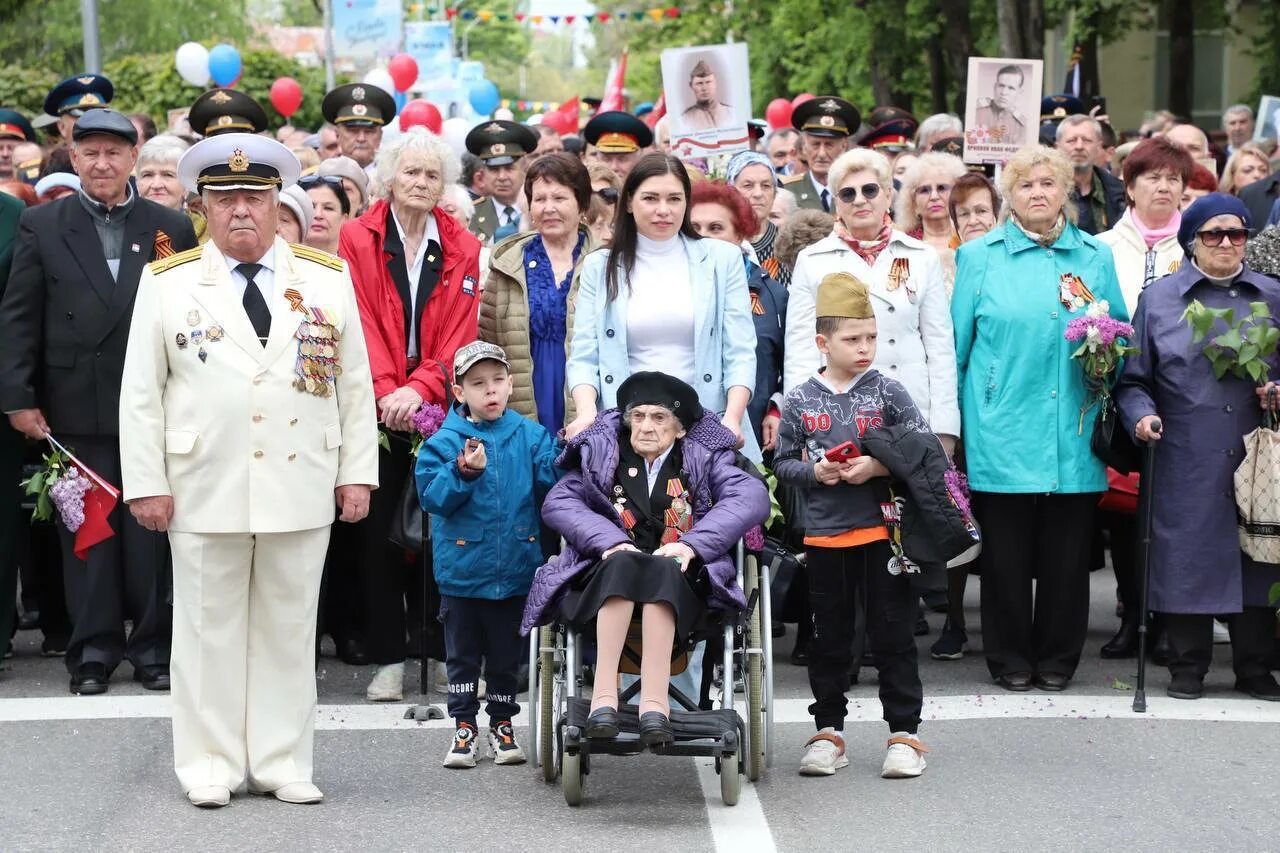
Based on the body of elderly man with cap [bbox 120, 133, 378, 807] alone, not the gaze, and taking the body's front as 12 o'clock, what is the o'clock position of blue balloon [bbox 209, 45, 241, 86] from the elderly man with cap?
The blue balloon is roughly at 6 o'clock from the elderly man with cap.

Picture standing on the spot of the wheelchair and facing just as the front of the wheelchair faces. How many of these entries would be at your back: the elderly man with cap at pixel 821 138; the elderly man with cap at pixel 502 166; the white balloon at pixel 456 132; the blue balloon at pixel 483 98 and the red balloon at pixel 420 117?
5

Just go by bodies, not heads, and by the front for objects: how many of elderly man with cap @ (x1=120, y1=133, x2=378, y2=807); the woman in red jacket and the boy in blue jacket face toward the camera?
3

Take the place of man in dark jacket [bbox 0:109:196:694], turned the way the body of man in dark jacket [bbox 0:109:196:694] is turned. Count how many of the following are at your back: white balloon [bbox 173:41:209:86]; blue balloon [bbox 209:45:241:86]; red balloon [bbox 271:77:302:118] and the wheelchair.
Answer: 3

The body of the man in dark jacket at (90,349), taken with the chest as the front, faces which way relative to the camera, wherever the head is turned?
toward the camera

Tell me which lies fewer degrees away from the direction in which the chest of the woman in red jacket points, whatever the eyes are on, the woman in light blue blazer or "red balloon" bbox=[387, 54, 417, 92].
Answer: the woman in light blue blazer

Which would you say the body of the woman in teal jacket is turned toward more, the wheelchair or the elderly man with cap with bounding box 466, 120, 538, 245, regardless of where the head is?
the wheelchair

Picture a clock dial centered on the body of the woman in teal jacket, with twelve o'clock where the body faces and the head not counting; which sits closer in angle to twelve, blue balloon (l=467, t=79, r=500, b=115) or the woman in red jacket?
the woman in red jacket

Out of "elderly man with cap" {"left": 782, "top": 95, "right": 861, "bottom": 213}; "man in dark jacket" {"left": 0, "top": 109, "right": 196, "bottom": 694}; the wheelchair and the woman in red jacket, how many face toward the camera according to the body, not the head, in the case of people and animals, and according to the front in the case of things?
4

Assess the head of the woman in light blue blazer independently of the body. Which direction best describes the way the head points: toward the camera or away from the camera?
toward the camera

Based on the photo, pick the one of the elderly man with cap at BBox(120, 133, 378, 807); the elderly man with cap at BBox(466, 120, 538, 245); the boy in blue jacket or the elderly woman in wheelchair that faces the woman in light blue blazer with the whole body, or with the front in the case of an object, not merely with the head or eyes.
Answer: the elderly man with cap at BBox(466, 120, 538, 245)

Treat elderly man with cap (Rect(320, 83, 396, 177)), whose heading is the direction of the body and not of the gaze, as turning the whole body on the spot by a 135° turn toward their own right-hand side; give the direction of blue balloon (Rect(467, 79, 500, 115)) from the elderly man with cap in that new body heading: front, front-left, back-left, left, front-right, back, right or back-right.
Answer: front-right

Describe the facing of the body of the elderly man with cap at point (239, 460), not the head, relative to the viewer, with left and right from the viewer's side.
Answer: facing the viewer

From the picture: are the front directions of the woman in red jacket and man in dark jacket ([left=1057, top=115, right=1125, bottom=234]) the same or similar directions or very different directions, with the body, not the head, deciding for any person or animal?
same or similar directions

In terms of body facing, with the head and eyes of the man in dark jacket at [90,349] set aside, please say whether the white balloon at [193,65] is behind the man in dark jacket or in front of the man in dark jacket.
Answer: behind
